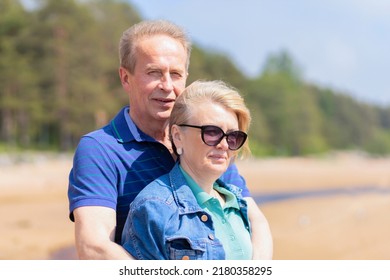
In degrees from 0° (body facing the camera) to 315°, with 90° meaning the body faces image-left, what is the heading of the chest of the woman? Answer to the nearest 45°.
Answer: approximately 315°
